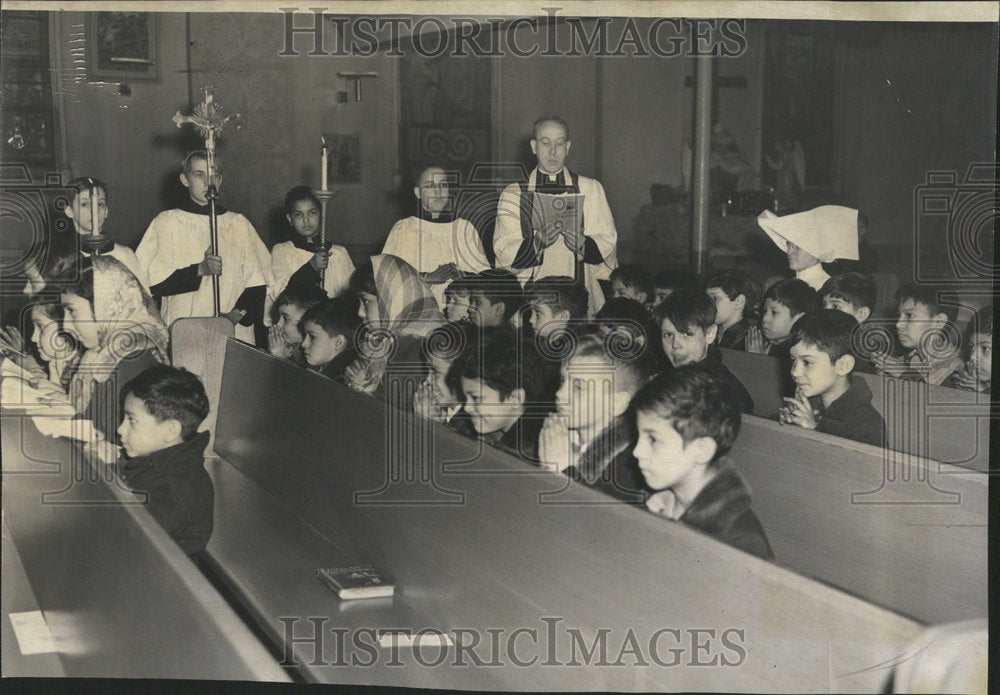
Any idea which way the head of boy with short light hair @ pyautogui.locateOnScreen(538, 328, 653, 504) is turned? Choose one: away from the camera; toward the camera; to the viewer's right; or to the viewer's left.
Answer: to the viewer's left

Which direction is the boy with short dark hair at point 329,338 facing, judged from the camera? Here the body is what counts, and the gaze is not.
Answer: to the viewer's left

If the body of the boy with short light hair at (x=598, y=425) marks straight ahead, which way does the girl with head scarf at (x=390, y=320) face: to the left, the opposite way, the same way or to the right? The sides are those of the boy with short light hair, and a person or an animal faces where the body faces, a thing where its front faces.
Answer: the same way

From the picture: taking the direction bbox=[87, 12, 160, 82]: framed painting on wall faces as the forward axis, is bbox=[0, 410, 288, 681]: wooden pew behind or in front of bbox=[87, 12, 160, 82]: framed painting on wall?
in front

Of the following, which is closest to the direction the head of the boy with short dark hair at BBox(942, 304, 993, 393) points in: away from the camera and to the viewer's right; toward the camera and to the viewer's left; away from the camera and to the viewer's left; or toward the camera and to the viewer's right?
toward the camera and to the viewer's left

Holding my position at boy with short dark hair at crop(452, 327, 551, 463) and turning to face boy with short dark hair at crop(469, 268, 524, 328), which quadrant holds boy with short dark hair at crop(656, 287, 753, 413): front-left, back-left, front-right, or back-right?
front-right

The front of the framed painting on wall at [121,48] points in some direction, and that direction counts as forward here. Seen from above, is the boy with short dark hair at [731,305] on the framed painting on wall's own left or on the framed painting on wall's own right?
on the framed painting on wall's own left

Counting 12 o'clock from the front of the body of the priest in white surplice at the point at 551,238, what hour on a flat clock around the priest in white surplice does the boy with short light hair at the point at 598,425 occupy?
The boy with short light hair is roughly at 12 o'clock from the priest in white surplice.

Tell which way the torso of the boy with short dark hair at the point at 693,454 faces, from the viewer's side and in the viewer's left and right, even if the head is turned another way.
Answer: facing to the left of the viewer

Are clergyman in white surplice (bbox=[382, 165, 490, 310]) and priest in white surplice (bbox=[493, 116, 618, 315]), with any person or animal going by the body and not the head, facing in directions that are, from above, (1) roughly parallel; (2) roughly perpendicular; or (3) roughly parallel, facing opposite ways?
roughly parallel

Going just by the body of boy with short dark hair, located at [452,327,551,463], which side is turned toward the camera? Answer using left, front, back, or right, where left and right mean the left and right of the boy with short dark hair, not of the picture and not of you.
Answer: left

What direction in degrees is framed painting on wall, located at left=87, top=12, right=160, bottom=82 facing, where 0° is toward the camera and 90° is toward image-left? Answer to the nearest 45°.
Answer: approximately 0°

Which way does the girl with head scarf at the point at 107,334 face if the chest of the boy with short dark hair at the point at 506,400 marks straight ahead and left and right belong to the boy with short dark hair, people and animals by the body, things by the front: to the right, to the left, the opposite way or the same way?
the same way
